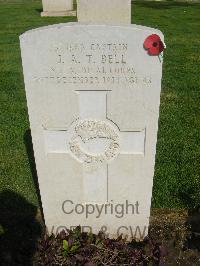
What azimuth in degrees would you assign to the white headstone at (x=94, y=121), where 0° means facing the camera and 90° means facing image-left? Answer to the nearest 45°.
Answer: approximately 0°

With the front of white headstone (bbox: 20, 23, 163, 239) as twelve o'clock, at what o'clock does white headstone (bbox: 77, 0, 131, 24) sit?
white headstone (bbox: 77, 0, 131, 24) is roughly at 6 o'clock from white headstone (bbox: 20, 23, 163, 239).
